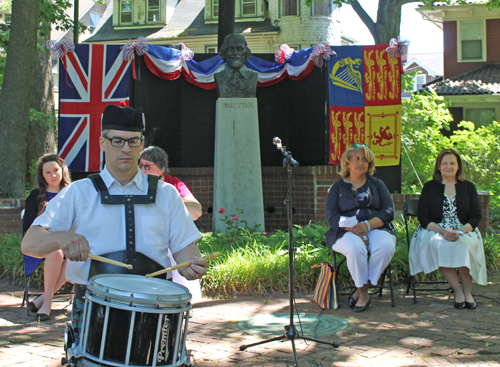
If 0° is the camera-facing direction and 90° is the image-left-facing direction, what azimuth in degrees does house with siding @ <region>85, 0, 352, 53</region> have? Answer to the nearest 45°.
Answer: approximately 0°

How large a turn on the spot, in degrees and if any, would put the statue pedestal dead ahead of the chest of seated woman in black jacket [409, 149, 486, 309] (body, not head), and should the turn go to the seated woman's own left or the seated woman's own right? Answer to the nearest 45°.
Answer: approximately 135° to the seated woman's own right

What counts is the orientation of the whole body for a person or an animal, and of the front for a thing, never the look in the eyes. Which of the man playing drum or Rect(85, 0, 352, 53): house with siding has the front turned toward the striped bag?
the house with siding

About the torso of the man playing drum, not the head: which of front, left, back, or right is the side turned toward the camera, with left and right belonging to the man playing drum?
front

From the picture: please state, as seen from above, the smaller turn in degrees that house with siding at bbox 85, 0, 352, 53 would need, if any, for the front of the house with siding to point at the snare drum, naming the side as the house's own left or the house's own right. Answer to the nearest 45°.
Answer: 0° — it already faces it

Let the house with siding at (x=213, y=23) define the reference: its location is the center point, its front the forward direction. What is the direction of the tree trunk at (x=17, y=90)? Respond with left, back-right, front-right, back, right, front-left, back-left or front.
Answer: front

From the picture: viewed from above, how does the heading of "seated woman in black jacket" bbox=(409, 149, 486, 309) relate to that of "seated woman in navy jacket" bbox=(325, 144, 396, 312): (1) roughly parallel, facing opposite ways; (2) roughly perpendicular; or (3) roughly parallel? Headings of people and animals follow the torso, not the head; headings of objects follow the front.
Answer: roughly parallel

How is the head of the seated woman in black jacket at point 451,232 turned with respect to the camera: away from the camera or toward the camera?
toward the camera

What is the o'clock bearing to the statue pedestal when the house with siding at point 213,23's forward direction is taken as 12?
The statue pedestal is roughly at 12 o'clock from the house with siding.

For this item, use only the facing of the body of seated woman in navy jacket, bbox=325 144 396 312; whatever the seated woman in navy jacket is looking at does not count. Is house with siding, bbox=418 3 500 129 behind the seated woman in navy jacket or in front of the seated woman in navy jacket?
behind

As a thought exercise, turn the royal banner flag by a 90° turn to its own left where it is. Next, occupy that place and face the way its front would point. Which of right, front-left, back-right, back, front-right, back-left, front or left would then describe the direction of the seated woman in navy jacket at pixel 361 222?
right

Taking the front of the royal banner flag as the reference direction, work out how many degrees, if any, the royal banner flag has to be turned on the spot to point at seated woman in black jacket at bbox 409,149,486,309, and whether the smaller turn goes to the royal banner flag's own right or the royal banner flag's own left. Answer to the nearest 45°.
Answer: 0° — it already faces them

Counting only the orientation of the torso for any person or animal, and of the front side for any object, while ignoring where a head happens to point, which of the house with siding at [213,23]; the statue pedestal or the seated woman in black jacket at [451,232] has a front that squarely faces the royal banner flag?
the house with siding

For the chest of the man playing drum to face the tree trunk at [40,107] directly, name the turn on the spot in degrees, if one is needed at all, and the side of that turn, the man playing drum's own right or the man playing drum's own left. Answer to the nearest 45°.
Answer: approximately 180°

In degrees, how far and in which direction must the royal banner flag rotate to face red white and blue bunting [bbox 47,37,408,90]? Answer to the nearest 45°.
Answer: approximately 90° to its right

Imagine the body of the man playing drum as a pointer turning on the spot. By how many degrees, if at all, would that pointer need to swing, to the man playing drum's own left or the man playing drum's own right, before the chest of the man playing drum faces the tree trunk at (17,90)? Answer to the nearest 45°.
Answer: approximately 180°

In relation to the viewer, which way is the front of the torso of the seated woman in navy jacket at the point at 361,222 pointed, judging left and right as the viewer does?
facing the viewer
